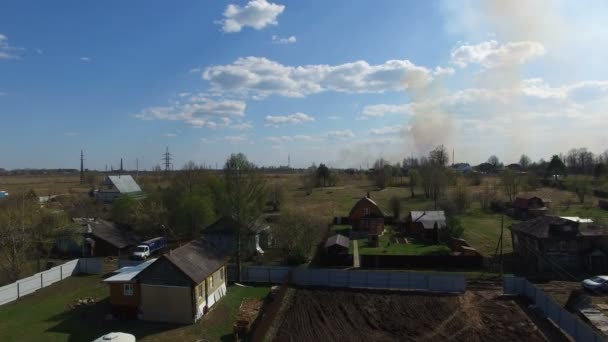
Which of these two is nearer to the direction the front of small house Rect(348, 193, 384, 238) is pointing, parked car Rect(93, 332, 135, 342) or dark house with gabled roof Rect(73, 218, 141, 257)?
the parked car

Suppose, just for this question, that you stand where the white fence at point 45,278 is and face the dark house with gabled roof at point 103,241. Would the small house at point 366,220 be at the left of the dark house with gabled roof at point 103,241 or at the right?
right

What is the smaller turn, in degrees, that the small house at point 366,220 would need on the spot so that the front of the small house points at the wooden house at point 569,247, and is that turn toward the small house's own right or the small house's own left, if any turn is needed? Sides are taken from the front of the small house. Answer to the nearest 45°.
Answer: approximately 45° to the small house's own left

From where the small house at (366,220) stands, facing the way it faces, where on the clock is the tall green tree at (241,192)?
The tall green tree is roughly at 1 o'clock from the small house.

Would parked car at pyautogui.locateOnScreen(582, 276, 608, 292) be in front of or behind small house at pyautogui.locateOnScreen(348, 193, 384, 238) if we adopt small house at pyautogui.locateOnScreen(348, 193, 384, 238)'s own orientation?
in front

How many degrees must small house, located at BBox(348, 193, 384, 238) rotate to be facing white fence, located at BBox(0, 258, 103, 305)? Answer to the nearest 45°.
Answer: approximately 45° to its right

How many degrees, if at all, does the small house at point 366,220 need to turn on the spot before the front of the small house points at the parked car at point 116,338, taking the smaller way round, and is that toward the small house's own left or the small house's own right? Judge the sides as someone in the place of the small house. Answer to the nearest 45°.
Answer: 0° — it already faces it

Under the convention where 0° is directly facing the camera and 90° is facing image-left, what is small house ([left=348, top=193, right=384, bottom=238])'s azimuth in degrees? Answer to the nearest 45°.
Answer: approximately 0°

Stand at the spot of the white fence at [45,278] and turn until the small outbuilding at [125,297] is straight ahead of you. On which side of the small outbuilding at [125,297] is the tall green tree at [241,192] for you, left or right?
left

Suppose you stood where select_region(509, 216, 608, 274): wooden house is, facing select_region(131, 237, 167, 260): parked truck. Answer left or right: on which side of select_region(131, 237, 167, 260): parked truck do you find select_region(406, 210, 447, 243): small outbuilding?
right

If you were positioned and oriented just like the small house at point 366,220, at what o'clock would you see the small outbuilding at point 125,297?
the small outbuilding at point 125,297 is roughly at 1 o'clock from the small house at point 366,220.

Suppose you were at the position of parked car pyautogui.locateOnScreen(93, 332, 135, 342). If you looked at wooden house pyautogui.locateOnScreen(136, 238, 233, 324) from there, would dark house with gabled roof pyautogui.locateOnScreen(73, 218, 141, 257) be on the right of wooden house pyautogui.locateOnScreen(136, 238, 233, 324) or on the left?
left

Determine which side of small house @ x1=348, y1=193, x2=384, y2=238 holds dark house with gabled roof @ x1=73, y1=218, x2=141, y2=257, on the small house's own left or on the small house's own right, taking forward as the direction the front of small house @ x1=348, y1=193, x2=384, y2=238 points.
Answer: on the small house's own right

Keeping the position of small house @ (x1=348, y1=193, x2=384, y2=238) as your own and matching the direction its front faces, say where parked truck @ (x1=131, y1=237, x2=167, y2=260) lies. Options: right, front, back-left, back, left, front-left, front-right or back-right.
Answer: front-right

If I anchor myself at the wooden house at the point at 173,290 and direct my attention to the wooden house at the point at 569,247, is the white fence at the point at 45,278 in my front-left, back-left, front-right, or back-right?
back-left

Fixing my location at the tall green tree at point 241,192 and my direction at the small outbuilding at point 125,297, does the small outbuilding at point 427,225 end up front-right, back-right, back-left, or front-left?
back-left
